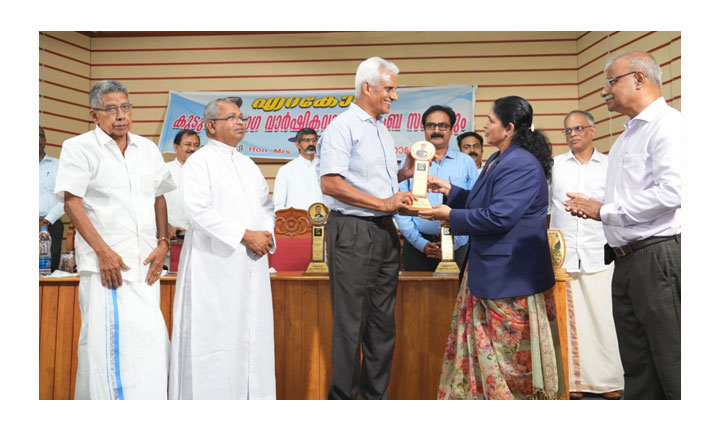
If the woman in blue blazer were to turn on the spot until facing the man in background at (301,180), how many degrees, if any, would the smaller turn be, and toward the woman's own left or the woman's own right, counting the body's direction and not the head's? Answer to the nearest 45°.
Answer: approximately 45° to the woman's own right

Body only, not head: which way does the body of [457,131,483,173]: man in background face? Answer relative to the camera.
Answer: toward the camera

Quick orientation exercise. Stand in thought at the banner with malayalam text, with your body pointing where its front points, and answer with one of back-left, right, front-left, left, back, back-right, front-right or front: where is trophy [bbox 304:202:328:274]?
front

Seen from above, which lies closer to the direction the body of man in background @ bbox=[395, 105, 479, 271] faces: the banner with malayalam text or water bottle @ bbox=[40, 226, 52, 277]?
the water bottle

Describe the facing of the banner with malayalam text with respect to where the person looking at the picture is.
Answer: facing the viewer

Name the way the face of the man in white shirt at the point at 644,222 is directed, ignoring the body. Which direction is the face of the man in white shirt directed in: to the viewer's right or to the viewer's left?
to the viewer's left

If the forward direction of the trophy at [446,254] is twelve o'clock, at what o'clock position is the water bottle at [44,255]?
The water bottle is roughly at 3 o'clock from the trophy.

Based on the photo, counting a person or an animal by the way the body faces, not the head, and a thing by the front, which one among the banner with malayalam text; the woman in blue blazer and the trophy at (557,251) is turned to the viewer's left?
the woman in blue blazer

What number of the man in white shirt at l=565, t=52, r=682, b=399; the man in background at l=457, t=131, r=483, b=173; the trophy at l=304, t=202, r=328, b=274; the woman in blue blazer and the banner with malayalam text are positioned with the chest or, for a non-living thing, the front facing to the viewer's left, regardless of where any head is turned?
2

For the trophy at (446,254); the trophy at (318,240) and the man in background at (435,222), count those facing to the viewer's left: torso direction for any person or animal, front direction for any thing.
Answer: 0

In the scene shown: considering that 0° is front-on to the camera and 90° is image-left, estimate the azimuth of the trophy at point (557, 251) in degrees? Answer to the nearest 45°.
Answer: approximately 0°

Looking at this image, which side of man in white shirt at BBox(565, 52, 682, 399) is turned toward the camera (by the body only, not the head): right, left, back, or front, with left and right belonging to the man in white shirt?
left

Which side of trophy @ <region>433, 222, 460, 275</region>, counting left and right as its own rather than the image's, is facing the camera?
front

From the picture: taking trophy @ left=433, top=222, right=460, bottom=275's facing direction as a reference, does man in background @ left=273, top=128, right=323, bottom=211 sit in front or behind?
behind

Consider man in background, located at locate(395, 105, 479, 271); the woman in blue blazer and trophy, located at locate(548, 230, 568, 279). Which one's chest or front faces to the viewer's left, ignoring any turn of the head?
the woman in blue blazer

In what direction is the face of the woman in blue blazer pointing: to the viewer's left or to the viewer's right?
to the viewer's left

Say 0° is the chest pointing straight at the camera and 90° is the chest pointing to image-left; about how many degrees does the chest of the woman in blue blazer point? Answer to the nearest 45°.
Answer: approximately 90°
